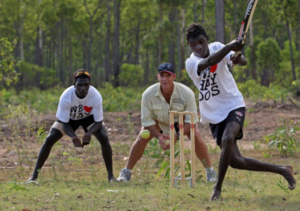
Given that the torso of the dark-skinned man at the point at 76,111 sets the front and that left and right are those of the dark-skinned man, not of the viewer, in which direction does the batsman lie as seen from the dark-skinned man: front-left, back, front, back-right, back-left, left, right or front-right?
front-left

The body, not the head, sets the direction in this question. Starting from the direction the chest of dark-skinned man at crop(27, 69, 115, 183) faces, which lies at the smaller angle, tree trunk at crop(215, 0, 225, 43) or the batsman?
the batsman

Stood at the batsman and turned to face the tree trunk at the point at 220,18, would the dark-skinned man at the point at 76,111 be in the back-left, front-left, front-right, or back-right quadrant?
front-left

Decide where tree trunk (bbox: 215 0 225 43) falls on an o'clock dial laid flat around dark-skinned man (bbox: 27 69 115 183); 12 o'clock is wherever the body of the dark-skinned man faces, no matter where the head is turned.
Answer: The tree trunk is roughly at 7 o'clock from the dark-skinned man.

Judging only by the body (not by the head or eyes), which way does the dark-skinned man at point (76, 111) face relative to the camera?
toward the camera
